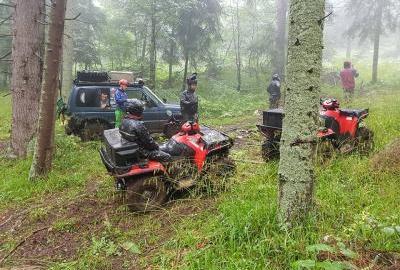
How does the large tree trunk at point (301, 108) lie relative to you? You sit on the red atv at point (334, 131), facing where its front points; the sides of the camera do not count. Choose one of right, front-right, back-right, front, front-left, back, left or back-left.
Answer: right

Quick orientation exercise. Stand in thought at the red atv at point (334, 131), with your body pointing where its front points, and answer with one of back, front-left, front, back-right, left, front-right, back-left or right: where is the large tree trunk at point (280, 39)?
left

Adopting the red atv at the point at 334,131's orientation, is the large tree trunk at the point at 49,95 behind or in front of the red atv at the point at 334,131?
behind

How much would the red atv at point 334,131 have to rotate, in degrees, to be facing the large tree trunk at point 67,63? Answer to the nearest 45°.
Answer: approximately 135° to its left

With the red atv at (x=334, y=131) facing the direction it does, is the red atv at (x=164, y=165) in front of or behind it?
behind

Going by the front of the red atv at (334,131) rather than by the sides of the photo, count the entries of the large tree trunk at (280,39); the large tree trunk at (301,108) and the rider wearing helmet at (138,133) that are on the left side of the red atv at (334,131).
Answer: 1

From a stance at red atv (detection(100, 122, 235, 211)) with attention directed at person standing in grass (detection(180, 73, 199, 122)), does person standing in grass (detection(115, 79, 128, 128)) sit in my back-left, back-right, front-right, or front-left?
front-left

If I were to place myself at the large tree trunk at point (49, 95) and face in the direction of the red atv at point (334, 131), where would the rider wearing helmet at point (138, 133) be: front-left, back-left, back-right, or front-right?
front-right

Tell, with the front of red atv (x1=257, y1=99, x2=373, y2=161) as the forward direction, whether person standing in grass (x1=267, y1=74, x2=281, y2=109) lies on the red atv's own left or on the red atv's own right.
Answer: on the red atv's own left

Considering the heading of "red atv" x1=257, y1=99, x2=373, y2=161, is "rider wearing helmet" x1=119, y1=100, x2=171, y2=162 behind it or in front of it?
behind

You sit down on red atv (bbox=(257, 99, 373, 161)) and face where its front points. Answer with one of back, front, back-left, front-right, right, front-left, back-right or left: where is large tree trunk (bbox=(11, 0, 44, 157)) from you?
back

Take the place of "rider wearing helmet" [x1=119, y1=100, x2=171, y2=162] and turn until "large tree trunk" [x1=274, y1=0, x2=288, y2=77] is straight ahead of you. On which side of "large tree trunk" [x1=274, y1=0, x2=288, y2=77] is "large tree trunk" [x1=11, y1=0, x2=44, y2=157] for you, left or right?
left

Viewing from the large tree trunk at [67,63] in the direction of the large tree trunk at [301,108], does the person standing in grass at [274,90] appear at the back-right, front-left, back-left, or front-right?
front-left

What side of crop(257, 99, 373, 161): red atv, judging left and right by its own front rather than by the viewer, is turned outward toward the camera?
right

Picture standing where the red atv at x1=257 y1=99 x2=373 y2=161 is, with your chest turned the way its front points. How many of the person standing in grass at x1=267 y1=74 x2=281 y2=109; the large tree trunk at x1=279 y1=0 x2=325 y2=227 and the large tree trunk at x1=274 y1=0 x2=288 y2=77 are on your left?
2
